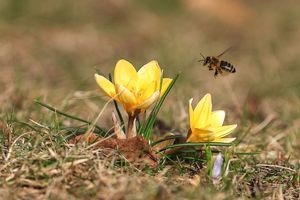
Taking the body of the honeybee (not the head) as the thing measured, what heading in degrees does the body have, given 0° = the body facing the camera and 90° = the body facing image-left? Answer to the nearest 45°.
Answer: approximately 90°

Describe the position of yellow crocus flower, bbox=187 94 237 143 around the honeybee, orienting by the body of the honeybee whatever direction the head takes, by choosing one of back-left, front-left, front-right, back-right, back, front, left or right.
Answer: left

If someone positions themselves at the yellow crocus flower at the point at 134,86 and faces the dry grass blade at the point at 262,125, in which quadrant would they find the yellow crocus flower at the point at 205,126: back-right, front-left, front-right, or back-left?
front-right

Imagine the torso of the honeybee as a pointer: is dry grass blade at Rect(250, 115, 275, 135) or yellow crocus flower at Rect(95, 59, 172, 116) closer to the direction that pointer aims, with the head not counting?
the yellow crocus flower

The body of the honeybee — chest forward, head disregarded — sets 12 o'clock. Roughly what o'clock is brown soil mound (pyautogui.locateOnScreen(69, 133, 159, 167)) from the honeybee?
The brown soil mound is roughly at 12 o'clock from the honeybee.

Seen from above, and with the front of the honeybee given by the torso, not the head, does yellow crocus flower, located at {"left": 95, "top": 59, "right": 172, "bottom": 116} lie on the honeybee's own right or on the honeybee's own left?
on the honeybee's own left

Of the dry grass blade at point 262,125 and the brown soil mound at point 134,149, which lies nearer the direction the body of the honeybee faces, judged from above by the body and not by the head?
the brown soil mound
